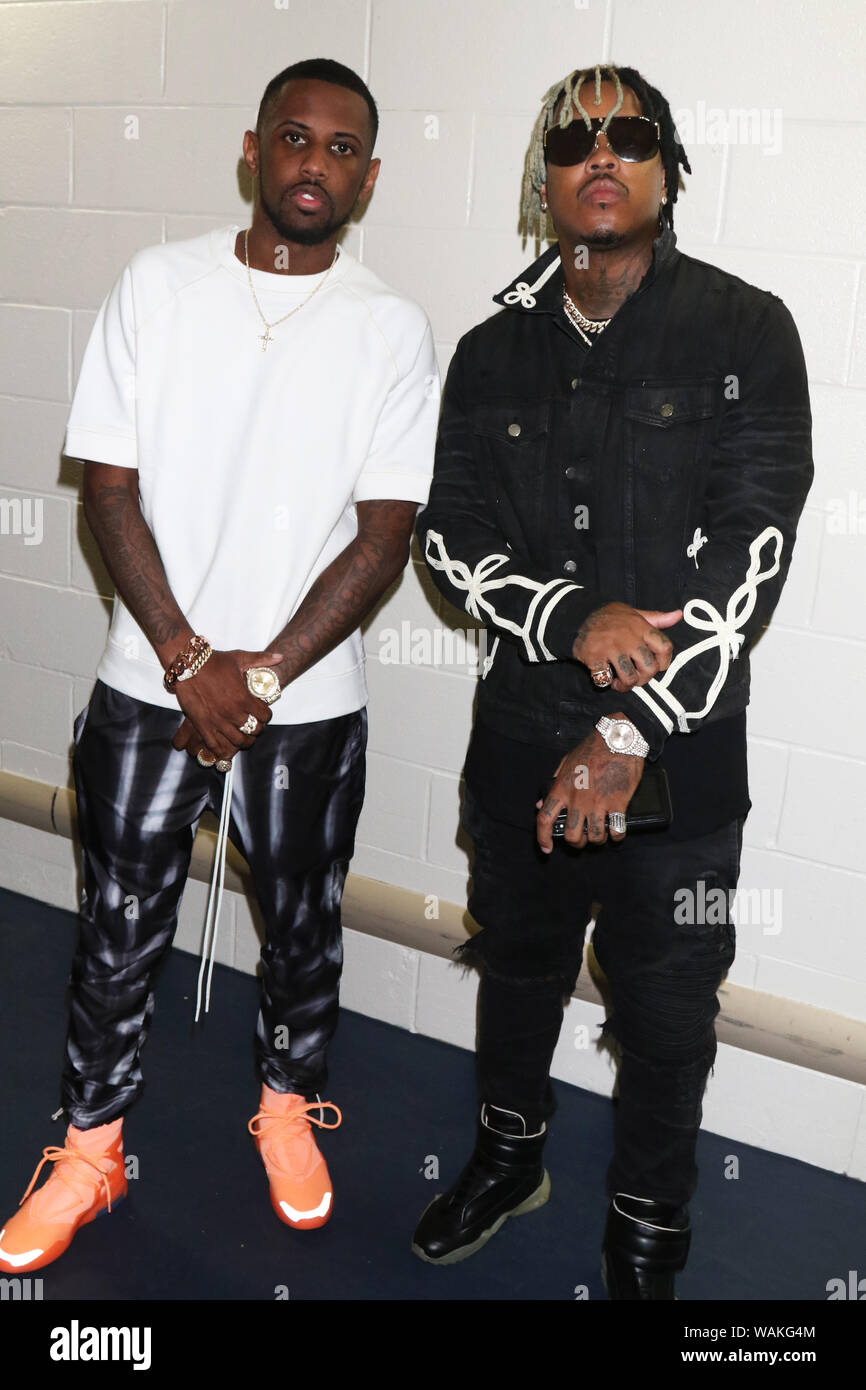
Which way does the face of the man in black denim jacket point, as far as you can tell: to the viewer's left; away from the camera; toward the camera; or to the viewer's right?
toward the camera

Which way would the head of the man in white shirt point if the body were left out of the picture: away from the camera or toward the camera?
toward the camera

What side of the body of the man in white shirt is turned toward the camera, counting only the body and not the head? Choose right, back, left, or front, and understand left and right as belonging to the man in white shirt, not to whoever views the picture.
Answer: front
